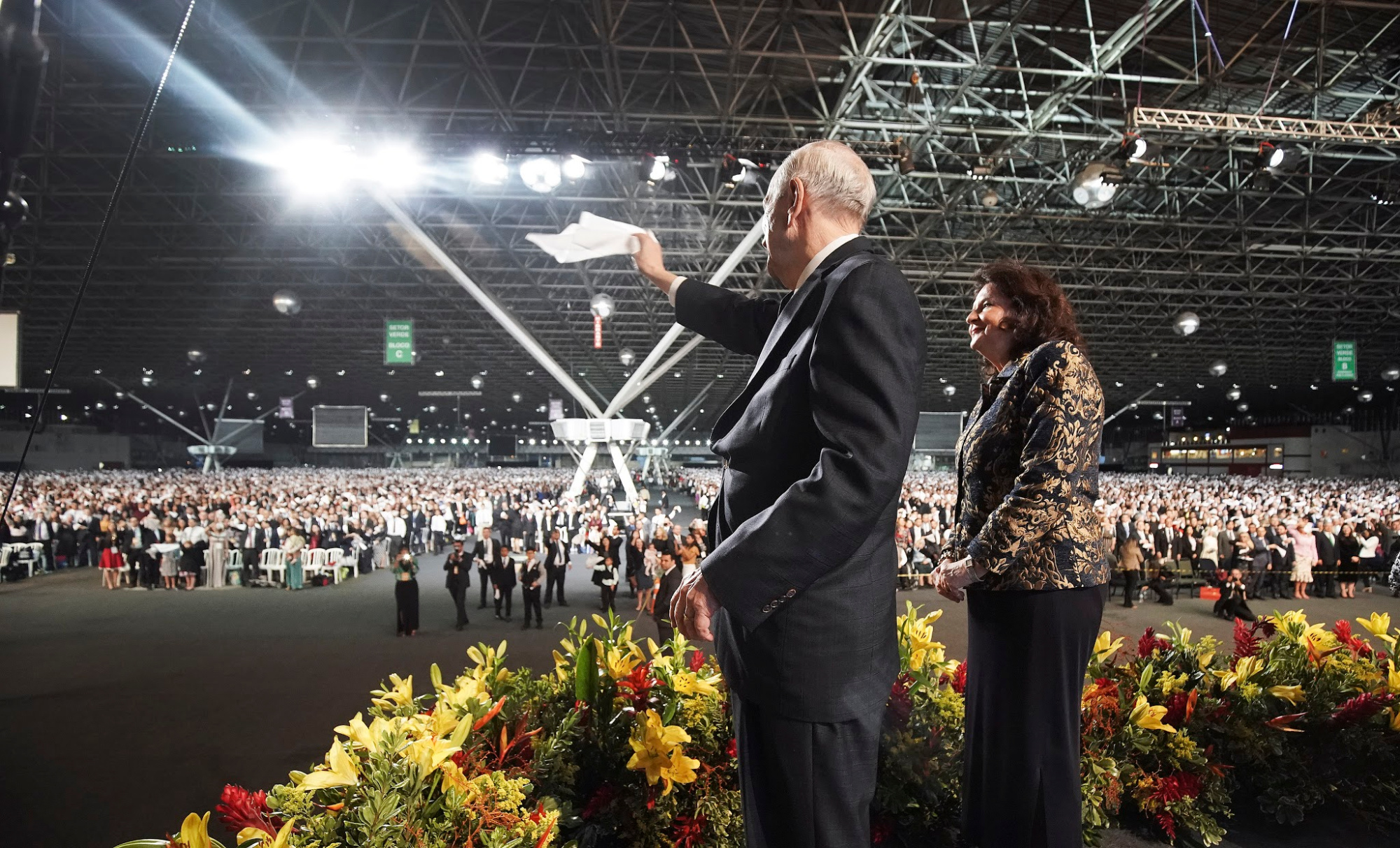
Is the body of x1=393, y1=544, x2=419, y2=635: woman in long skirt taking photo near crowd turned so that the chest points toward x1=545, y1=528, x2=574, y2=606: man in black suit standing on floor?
no

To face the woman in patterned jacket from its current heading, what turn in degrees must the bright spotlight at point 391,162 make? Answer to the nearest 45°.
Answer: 0° — it already faces them

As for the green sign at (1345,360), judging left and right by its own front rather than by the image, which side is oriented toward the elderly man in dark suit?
front

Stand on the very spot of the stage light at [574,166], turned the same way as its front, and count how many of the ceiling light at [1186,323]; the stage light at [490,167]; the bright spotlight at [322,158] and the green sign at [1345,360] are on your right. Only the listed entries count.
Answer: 2

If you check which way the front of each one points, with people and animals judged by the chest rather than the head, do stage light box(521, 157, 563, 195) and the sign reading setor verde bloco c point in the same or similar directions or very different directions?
same or similar directions

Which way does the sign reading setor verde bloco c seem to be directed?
toward the camera

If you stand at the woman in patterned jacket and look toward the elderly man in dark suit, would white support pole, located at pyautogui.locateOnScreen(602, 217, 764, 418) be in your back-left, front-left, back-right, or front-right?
back-right

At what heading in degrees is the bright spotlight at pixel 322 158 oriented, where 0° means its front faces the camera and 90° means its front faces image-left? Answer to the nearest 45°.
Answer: approximately 0°

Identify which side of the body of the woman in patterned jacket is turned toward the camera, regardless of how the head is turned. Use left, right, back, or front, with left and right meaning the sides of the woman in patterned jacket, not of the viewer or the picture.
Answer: left

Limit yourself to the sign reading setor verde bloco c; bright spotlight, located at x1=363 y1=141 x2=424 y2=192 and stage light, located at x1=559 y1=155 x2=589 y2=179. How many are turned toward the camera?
3

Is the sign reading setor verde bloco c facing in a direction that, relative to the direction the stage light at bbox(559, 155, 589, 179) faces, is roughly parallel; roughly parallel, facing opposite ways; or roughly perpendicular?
roughly parallel

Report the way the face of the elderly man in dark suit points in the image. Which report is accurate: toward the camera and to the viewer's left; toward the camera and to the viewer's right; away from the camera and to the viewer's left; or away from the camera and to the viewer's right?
away from the camera and to the viewer's left

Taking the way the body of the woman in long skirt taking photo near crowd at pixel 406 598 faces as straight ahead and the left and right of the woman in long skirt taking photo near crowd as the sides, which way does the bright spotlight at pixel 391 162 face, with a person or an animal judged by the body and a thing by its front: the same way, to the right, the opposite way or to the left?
the same way

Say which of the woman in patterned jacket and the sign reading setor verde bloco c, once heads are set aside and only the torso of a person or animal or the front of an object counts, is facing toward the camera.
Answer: the sign reading setor verde bloco c

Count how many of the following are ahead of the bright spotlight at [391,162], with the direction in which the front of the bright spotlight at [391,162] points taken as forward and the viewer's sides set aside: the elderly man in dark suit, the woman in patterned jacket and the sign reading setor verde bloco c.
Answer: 2
